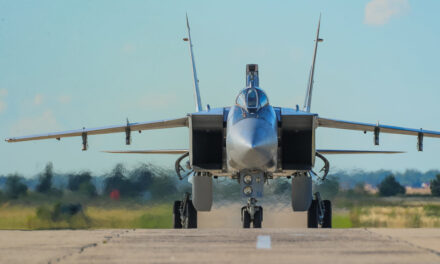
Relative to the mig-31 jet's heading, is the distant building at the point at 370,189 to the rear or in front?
to the rear

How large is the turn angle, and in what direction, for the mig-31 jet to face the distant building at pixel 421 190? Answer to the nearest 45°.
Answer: approximately 135° to its left

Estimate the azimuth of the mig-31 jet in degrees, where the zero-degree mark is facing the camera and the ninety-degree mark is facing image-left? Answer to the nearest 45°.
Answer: approximately 0°

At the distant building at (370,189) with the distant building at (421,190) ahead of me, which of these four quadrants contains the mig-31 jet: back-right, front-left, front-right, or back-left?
back-right
